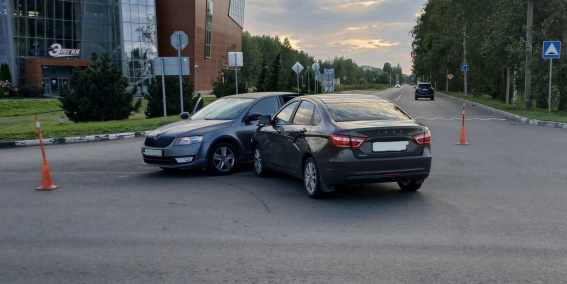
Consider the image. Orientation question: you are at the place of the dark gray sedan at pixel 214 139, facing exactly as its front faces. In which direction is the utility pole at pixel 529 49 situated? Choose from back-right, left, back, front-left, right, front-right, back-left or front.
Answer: back

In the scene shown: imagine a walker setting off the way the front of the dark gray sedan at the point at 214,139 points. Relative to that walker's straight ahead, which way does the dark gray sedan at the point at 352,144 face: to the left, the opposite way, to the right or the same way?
to the right

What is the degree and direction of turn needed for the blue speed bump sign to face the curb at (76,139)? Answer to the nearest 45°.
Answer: approximately 45° to its right

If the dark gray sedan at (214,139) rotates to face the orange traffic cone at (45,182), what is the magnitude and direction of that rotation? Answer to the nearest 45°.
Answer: approximately 45° to its right

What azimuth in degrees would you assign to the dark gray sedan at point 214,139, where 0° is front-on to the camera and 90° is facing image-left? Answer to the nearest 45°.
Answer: approximately 45°

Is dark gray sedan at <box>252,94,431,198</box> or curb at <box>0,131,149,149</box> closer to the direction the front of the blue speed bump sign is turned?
the dark gray sedan

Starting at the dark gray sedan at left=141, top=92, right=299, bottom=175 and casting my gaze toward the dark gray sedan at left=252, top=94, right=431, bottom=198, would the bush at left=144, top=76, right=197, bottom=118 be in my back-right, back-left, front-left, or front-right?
back-left

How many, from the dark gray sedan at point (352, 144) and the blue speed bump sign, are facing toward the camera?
1

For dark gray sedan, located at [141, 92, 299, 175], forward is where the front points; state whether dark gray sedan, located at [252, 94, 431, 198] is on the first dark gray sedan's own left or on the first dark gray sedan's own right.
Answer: on the first dark gray sedan's own left

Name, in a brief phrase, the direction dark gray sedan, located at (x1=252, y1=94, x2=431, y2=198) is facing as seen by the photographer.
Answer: facing away from the viewer and to the left of the viewer
